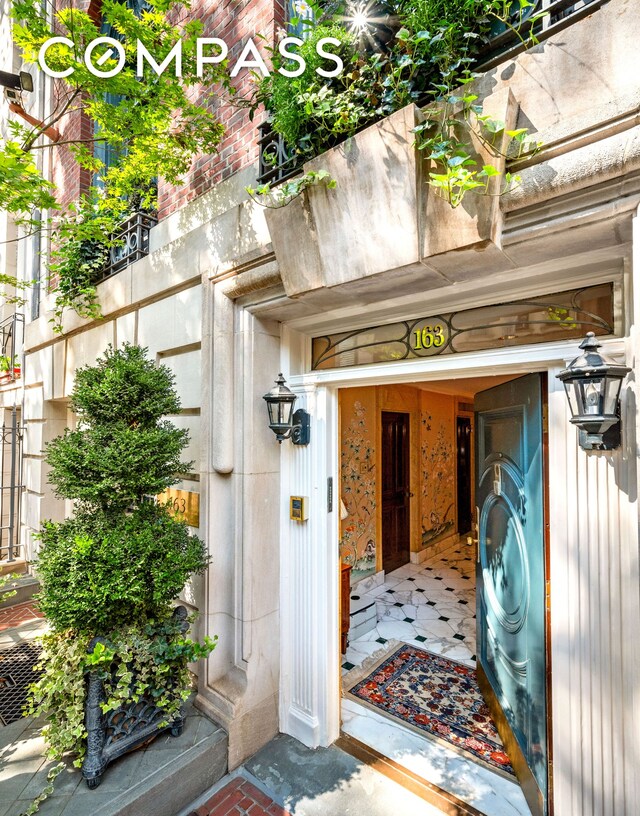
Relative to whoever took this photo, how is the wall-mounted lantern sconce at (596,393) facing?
facing the viewer and to the left of the viewer

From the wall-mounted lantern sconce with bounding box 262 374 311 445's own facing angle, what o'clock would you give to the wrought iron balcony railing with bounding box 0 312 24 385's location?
The wrought iron balcony railing is roughly at 3 o'clock from the wall-mounted lantern sconce.

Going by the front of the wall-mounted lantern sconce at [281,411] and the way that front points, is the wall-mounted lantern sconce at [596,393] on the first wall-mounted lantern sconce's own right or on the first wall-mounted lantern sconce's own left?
on the first wall-mounted lantern sconce's own left

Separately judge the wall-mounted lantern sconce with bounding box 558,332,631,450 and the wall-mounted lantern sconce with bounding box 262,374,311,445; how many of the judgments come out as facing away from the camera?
0

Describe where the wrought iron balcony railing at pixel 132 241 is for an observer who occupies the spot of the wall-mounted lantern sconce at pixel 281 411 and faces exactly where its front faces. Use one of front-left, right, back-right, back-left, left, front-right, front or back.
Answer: right

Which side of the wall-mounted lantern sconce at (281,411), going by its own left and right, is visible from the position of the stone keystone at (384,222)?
left

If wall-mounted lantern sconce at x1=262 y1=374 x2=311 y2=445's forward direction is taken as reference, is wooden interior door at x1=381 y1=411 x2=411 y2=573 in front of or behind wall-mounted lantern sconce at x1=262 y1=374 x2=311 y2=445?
behind

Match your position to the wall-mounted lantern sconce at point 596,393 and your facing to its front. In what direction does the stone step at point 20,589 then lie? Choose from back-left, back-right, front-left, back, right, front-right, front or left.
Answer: front-right

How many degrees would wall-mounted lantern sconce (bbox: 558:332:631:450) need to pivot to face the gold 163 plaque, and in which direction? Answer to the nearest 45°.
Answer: approximately 45° to its right

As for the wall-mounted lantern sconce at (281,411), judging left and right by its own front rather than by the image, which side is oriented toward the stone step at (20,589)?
right

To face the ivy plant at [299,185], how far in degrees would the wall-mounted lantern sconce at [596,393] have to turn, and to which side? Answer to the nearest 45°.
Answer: approximately 45° to its right

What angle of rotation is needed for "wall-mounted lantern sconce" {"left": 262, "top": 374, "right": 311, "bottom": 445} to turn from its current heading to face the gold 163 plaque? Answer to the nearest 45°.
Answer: approximately 90° to its right
